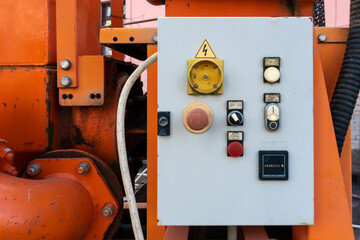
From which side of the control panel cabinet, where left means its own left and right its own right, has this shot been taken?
front
